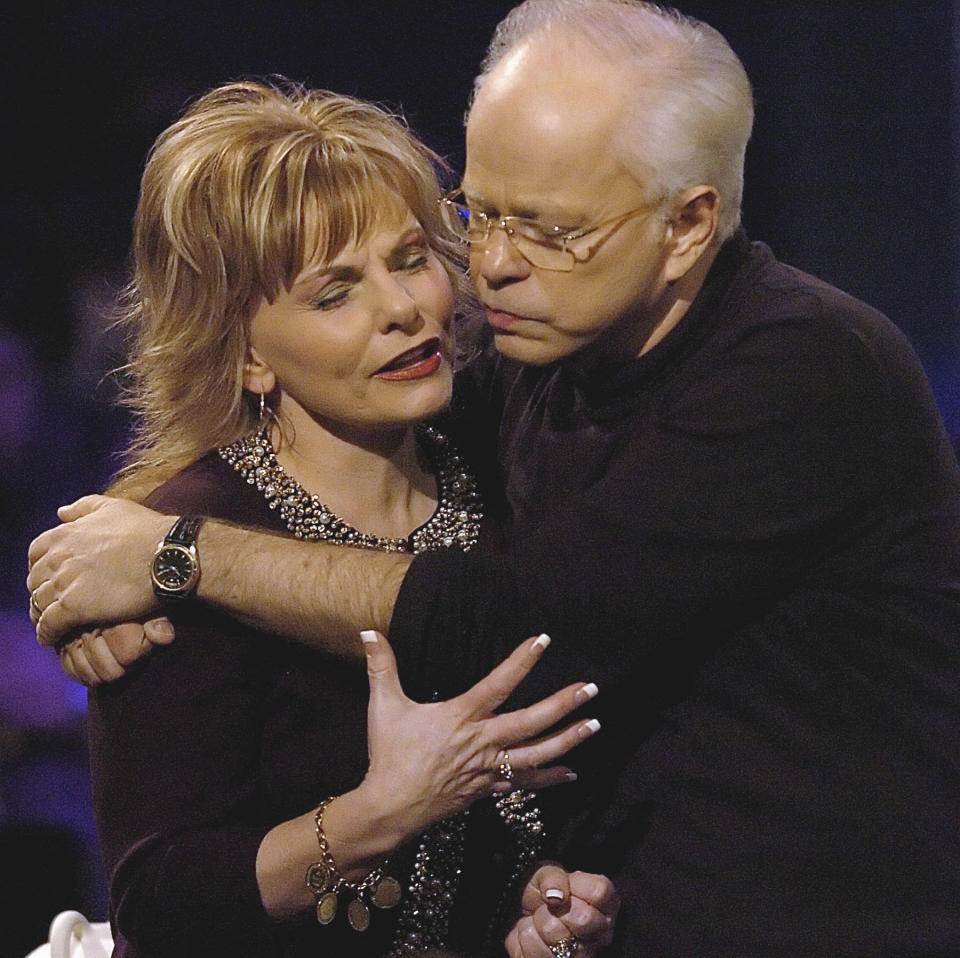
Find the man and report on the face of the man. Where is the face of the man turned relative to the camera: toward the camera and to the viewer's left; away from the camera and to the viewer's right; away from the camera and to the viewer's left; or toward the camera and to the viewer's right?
toward the camera and to the viewer's left

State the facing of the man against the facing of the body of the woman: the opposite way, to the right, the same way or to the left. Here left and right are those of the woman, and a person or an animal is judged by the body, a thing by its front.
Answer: to the right

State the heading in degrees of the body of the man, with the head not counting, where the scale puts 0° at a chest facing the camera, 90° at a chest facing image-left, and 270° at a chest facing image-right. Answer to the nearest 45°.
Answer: approximately 45°

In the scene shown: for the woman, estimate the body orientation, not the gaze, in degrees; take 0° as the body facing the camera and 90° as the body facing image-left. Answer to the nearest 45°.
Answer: approximately 315°

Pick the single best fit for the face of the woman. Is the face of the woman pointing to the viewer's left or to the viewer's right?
to the viewer's right
